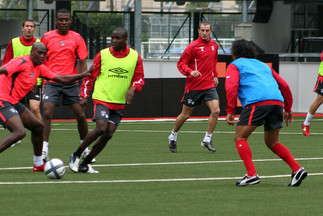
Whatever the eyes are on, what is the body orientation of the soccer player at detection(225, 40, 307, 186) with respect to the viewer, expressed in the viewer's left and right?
facing away from the viewer and to the left of the viewer

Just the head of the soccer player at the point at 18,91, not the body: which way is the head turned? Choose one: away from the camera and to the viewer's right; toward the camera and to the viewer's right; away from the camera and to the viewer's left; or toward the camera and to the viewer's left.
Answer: toward the camera and to the viewer's right

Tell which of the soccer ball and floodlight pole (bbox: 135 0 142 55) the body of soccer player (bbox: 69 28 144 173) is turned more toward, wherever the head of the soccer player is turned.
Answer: the soccer ball

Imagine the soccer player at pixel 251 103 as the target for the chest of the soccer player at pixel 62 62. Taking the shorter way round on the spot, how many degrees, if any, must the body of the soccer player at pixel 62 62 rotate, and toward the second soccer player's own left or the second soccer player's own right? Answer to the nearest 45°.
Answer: approximately 45° to the second soccer player's own left

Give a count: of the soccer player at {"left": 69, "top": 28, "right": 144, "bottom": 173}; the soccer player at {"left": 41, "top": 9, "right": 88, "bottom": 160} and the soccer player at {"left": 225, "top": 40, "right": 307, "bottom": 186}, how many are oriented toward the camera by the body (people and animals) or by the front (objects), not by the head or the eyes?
2

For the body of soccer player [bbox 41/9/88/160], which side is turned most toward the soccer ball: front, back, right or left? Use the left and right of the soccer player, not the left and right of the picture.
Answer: front

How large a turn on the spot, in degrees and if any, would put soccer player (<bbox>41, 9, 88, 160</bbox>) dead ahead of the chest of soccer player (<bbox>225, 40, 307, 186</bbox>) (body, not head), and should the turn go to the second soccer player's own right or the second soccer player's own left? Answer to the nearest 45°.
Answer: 0° — they already face them

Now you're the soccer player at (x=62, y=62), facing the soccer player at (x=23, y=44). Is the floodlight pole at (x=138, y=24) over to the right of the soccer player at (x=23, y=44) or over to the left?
right

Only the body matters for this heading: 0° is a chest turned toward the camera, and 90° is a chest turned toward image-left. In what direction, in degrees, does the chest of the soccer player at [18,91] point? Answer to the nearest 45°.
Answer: approximately 315°

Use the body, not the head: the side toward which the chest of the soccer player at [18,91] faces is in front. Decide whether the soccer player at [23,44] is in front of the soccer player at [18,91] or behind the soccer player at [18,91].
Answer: behind

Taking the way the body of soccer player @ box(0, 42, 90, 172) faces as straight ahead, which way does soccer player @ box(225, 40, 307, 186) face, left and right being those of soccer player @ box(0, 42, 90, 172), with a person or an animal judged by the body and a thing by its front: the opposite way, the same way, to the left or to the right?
the opposite way
